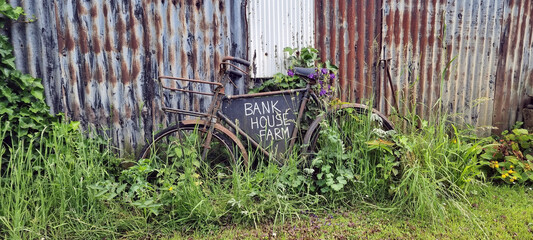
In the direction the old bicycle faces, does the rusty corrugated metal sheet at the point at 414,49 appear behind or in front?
behind

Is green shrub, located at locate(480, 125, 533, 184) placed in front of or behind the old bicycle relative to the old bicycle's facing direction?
behind

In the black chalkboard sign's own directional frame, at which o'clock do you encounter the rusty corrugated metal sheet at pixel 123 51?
The rusty corrugated metal sheet is roughly at 3 o'clock from the black chalkboard sign.

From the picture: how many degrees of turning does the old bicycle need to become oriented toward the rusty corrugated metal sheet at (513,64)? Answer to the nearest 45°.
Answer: approximately 135° to its right

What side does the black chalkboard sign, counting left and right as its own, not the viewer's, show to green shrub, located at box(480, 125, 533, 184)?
left

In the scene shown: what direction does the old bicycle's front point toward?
to the viewer's left

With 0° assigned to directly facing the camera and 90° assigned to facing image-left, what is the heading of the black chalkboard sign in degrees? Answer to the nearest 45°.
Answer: approximately 0°

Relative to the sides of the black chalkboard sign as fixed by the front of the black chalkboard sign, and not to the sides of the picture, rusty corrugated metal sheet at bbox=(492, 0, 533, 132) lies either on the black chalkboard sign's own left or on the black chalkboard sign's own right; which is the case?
on the black chalkboard sign's own left
